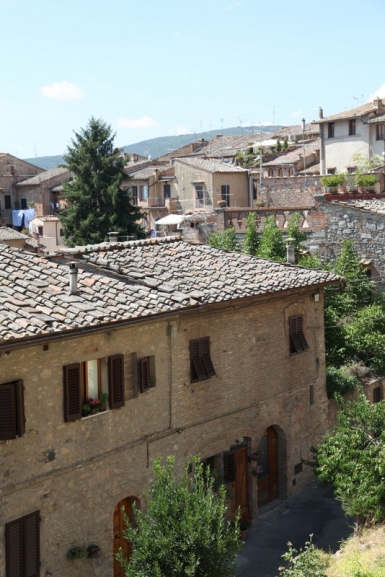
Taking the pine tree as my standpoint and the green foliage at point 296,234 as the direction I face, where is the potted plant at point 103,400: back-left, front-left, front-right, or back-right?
front-right

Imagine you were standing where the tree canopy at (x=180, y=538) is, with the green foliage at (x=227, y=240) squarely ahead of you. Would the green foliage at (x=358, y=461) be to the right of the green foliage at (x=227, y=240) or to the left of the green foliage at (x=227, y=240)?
right

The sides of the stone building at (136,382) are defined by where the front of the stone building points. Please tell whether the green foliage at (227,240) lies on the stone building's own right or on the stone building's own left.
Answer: on the stone building's own left

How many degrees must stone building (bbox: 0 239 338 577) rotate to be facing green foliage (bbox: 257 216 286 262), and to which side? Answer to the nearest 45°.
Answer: approximately 135° to its left

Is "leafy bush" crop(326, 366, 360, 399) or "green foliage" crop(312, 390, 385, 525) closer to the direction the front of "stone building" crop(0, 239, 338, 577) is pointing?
the green foliage

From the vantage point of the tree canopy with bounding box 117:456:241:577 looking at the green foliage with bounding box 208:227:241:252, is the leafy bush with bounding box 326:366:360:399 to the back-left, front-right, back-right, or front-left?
front-right

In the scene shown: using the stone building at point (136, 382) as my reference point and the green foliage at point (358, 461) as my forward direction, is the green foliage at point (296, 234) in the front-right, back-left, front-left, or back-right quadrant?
front-left

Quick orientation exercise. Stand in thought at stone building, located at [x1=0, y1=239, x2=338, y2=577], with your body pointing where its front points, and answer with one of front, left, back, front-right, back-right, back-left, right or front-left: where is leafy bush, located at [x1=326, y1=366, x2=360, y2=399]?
left

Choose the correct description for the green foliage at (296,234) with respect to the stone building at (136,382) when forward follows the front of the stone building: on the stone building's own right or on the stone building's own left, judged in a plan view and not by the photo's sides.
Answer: on the stone building's own left
